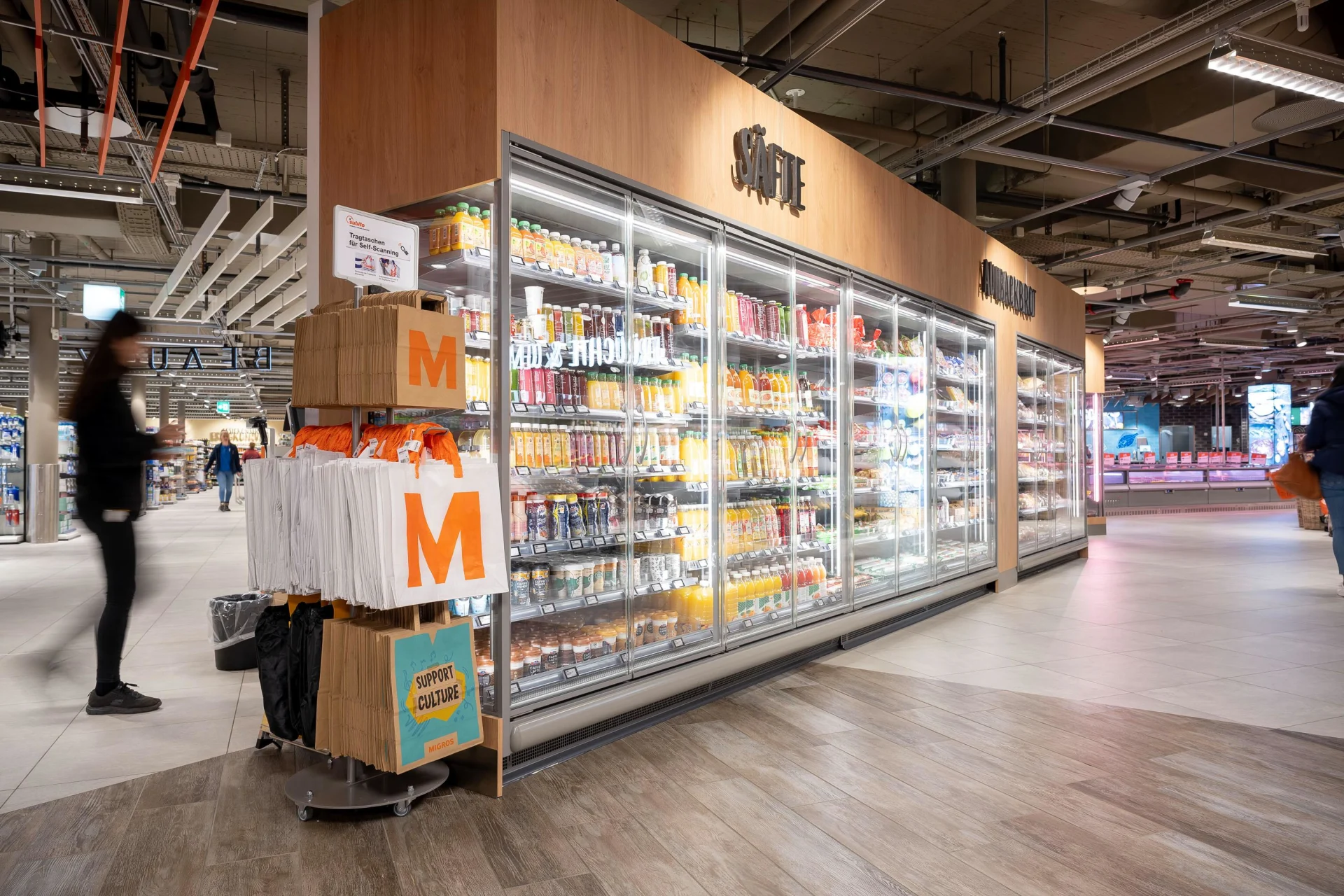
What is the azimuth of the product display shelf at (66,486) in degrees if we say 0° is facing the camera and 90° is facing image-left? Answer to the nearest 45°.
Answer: approximately 315°

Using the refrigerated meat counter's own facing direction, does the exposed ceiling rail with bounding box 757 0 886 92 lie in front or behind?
in front

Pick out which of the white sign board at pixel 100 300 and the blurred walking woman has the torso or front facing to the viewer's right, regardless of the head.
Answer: the blurred walking woman

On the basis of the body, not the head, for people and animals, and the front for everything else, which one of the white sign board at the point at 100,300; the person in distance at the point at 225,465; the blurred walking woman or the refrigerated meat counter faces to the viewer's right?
the blurred walking woman

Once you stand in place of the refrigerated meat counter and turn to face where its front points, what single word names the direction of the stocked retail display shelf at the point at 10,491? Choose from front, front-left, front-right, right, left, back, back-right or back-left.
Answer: front-right

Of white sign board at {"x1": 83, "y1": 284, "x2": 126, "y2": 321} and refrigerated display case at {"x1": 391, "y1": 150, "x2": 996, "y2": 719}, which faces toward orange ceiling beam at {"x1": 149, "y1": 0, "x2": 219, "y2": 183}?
the white sign board

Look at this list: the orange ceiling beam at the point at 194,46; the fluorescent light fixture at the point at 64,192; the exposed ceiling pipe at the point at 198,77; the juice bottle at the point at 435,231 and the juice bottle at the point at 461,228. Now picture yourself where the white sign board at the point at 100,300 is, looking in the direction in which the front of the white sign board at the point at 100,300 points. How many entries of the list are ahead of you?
5

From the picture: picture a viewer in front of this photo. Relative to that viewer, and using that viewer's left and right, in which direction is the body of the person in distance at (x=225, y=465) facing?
facing the viewer

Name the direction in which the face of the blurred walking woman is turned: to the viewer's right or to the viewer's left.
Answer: to the viewer's right

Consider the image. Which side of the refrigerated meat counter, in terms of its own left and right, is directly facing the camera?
front

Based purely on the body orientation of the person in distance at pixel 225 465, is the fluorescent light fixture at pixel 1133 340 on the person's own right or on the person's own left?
on the person's own left

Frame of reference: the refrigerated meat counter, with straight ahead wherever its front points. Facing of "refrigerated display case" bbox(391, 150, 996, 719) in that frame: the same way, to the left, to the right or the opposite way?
to the left

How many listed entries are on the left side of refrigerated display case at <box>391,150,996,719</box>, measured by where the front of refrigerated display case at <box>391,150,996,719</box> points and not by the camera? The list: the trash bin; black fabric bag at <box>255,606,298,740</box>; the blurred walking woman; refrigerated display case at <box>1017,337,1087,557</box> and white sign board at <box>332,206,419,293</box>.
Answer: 1

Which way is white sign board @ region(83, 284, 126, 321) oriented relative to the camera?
toward the camera

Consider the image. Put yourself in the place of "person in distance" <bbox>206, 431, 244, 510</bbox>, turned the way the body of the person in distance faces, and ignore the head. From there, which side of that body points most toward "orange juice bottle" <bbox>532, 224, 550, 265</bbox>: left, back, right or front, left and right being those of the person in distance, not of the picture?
front
